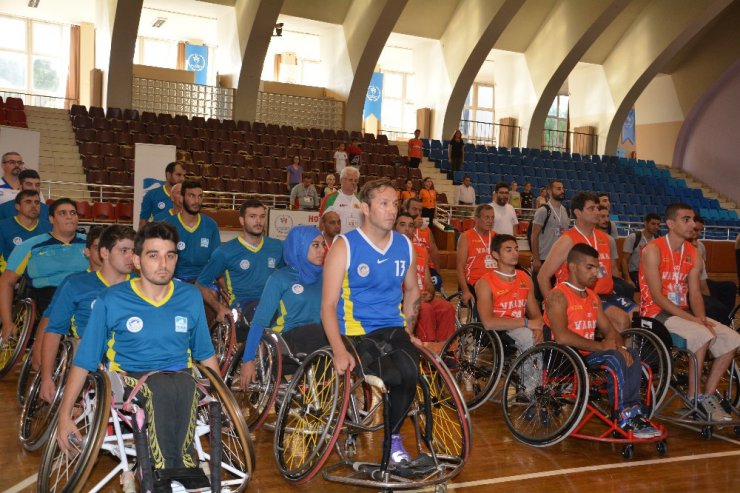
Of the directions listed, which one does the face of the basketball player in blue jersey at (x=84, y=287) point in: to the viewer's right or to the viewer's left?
to the viewer's right

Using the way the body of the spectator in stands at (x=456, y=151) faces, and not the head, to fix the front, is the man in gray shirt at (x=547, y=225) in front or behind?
in front

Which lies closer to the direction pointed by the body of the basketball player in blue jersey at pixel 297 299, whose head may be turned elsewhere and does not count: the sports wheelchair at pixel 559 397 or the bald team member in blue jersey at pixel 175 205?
the sports wheelchair

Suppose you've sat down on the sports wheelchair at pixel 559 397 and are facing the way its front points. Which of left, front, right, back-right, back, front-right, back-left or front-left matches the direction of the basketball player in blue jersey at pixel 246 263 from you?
back-right

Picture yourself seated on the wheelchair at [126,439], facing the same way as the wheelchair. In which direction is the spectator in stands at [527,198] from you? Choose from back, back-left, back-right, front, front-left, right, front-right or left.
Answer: back-left

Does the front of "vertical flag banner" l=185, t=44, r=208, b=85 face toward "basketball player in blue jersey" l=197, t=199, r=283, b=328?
yes

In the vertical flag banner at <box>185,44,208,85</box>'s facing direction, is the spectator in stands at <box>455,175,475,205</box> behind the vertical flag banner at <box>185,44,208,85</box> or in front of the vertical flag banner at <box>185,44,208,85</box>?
in front

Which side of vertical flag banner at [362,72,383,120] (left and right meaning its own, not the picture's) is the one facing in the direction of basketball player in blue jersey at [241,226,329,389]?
front

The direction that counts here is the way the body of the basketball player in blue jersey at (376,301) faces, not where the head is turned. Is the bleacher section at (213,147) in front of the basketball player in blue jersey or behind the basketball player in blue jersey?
behind

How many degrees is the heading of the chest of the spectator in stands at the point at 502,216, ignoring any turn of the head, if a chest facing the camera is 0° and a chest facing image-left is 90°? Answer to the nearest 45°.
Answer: approximately 0°

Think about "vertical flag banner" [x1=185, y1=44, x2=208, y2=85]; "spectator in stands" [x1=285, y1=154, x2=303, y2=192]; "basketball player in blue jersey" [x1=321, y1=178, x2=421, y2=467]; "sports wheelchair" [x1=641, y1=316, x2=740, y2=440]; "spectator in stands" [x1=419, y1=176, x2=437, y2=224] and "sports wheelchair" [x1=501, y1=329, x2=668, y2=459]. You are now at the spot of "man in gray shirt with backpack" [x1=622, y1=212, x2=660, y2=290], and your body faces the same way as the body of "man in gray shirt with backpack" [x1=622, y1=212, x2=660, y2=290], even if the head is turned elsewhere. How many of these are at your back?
3

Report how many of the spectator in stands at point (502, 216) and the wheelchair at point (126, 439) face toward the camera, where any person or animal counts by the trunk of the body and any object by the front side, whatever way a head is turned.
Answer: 2

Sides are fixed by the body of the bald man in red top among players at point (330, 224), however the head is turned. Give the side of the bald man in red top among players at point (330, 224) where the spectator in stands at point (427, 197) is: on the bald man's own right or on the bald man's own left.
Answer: on the bald man's own left

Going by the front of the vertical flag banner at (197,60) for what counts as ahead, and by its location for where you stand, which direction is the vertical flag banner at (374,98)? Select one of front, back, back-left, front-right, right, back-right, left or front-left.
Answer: left
